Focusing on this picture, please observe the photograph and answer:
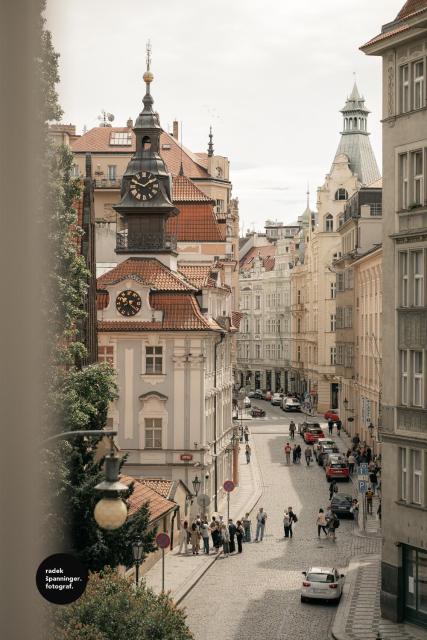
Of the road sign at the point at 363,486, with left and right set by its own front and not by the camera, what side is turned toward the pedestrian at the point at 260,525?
right

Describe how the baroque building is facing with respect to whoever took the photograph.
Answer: facing the viewer

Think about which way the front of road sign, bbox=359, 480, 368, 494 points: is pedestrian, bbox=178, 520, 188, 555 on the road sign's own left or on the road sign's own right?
on the road sign's own right

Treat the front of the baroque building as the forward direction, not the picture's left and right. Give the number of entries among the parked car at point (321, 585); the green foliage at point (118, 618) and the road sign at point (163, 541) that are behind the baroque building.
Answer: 0

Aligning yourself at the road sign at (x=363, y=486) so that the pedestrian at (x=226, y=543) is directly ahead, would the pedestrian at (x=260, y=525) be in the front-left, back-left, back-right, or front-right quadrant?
front-right

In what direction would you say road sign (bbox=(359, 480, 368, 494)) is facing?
toward the camera

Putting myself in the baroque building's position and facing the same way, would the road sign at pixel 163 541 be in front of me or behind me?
in front

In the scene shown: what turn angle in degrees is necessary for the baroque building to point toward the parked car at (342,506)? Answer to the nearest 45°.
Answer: approximately 90° to its left

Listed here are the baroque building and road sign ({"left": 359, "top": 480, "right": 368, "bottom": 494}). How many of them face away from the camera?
0

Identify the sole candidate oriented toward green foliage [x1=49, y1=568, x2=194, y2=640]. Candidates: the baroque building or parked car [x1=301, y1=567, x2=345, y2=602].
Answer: the baroque building

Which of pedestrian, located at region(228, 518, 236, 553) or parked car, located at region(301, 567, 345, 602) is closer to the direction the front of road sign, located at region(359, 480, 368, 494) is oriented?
the parked car
